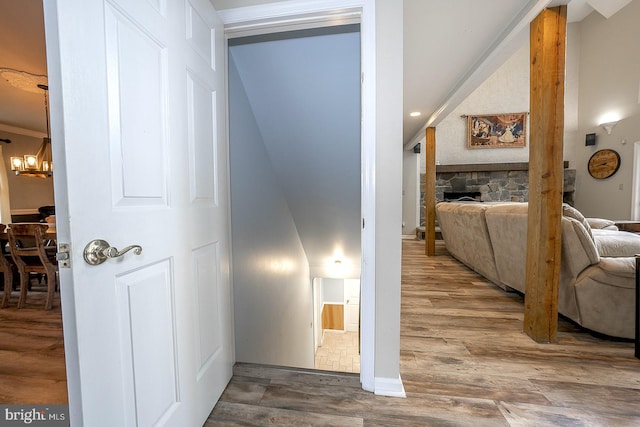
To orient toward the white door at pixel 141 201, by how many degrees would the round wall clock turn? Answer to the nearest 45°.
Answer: approximately 45° to its left

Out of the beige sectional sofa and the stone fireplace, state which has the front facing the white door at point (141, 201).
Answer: the stone fireplace

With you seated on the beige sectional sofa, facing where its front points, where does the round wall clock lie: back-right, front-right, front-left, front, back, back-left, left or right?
front-left

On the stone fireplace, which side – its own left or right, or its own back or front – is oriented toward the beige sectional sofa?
front

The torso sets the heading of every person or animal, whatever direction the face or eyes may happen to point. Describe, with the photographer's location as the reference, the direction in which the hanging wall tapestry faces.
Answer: facing the viewer

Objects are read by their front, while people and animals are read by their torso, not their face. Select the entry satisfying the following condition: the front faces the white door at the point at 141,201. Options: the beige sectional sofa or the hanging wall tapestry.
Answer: the hanging wall tapestry

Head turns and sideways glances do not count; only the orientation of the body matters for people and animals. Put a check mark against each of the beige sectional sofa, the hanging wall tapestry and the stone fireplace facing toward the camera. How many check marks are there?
2

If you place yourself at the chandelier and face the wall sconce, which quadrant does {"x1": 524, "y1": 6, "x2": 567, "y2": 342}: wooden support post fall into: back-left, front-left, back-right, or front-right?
front-right

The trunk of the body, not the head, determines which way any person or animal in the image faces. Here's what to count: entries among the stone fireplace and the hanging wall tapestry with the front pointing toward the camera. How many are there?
2

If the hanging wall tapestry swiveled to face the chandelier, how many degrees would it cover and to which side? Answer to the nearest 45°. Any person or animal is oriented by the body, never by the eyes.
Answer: approximately 45° to its right

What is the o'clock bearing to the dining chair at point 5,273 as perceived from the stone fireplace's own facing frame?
The dining chair is roughly at 1 o'clock from the stone fireplace.

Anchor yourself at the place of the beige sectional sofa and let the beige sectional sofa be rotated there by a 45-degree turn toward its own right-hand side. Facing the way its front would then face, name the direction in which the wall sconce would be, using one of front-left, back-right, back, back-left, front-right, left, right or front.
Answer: left

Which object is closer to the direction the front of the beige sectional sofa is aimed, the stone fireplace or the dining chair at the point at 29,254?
the stone fireplace

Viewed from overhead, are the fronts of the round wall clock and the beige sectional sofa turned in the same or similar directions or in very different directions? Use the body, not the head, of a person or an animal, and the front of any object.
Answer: very different directions

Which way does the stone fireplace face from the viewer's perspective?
toward the camera

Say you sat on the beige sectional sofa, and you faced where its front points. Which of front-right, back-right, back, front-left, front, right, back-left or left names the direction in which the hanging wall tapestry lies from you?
front-left
